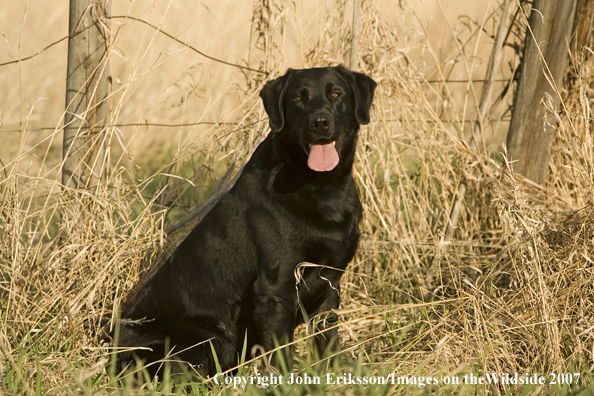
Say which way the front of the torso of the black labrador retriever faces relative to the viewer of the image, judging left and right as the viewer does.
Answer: facing the viewer and to the right of the viewer

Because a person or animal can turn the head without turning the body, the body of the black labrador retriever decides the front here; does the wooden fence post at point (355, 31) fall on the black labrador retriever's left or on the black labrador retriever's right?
on the black labrador retriever's left

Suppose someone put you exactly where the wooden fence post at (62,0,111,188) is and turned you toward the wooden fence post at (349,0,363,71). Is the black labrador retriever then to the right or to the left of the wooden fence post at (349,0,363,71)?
right

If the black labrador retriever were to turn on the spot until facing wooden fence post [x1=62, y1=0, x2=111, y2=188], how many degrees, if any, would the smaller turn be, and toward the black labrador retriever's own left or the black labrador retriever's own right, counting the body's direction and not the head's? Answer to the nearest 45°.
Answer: approximately 180°

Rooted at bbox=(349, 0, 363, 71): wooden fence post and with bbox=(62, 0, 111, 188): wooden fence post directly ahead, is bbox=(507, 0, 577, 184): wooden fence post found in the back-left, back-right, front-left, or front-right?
back-left
